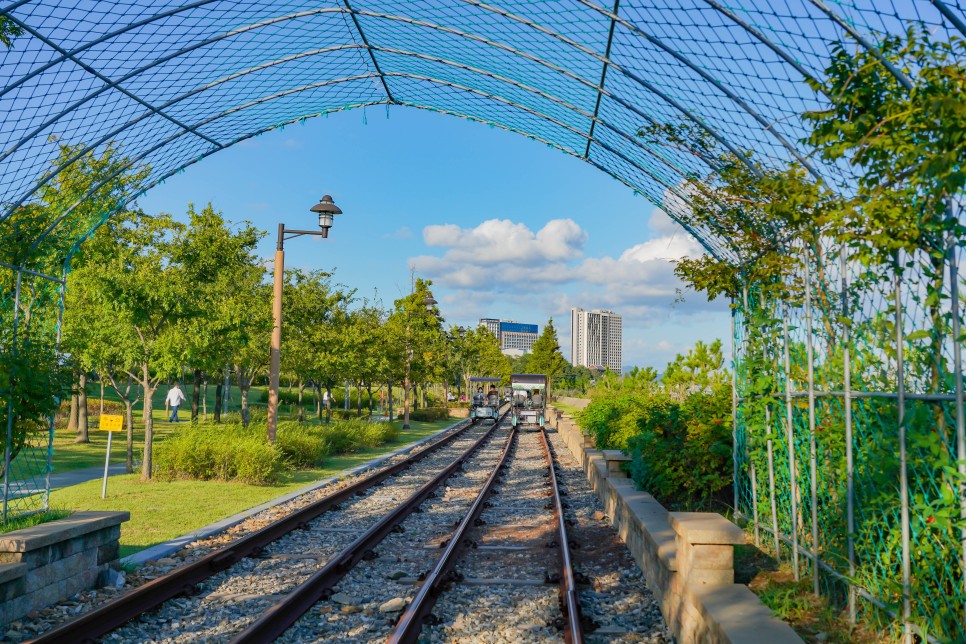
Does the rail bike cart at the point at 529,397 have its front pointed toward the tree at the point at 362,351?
no

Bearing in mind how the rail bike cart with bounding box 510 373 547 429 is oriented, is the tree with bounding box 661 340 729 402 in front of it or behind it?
behind
